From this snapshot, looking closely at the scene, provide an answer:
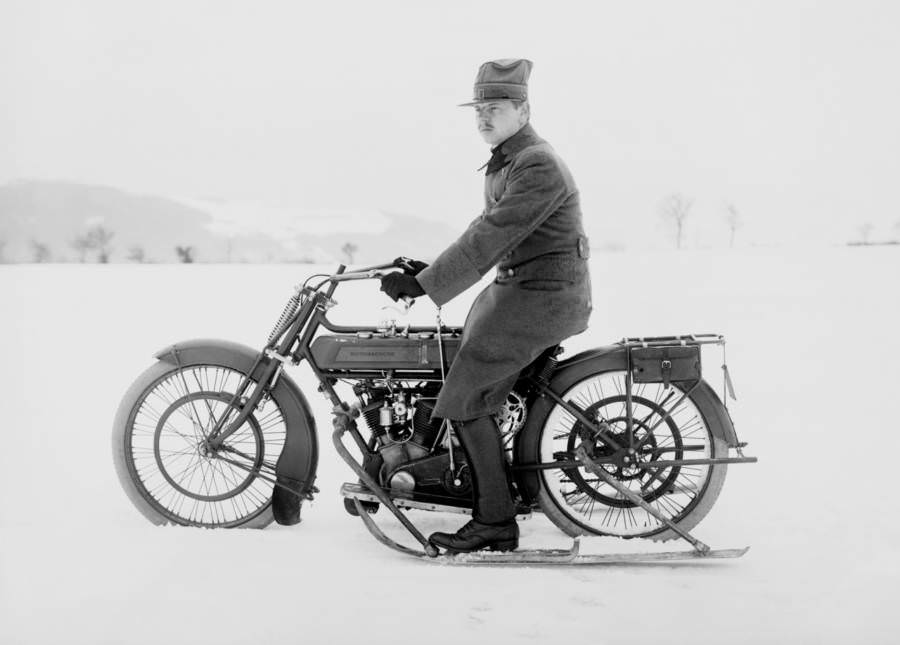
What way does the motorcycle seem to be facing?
to the viewer's left

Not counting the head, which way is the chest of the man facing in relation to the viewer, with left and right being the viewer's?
facing to the left of the viewer
